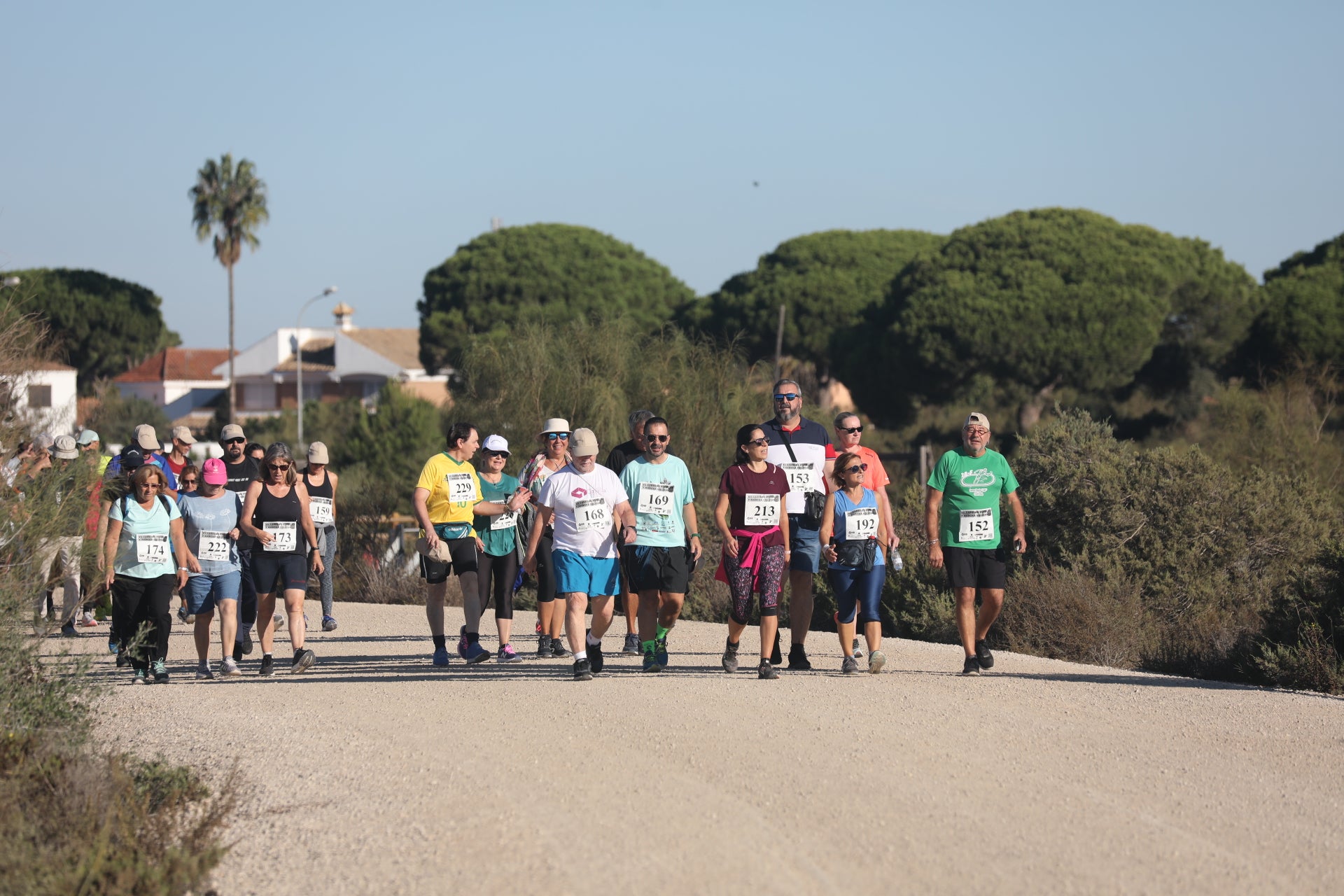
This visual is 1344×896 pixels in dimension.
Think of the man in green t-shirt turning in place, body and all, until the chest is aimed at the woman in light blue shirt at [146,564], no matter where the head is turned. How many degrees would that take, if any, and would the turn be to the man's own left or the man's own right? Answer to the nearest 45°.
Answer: approximately 90° to the man's own right

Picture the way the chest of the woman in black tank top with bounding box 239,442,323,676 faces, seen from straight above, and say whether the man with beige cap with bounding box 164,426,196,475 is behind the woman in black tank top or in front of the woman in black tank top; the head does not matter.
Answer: behind

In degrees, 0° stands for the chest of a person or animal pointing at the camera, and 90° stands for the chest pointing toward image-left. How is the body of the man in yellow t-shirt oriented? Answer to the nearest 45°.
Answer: approximately 315°

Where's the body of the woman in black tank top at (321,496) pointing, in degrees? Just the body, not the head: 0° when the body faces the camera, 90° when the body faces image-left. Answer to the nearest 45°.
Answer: approximately 0°

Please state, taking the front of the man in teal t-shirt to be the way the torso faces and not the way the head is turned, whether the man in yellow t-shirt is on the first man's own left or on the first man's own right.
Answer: on the first man's own right

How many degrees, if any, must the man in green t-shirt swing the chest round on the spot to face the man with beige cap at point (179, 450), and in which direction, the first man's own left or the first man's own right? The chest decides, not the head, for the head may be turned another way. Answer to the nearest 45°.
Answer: approximately 90° to the first man's own right

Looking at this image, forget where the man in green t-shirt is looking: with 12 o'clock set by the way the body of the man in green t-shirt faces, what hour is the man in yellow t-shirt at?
The man in yellow t-shirt is roughly at 3 o'clock from the man in green t-shirt.

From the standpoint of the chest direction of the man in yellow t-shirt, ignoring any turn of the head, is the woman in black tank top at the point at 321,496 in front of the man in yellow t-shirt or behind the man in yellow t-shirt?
behind
